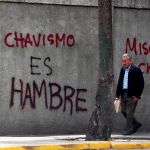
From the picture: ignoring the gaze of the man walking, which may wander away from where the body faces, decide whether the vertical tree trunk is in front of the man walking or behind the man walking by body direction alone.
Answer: in front

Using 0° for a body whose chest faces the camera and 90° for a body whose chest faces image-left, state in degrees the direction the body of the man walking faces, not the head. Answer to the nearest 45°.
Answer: approximately 45°
